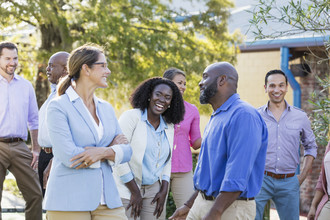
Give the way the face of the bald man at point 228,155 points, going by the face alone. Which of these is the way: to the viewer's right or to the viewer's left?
to the viewer's left

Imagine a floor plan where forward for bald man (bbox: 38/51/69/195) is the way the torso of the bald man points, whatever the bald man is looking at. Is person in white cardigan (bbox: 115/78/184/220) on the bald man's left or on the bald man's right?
on the bald man's left

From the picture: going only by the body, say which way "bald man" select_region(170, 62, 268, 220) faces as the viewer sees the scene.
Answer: to the viewer's left

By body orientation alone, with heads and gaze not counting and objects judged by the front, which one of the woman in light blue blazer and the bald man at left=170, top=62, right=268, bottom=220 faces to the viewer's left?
the bald man

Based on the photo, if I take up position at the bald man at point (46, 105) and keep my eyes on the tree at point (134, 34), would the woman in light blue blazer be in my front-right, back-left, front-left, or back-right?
back-right

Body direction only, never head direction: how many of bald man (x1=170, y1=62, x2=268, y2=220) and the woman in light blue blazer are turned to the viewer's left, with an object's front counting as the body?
1

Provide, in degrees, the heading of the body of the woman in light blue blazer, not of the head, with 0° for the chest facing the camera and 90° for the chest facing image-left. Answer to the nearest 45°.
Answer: approximately 315°

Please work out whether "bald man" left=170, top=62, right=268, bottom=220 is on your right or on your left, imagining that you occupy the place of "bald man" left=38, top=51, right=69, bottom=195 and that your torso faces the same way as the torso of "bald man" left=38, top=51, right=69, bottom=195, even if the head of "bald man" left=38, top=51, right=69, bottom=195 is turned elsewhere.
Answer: on your left

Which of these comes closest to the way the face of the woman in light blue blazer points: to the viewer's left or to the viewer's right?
to the viewer's right

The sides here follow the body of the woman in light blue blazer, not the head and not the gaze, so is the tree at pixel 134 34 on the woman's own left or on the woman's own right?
on the woman's own left
